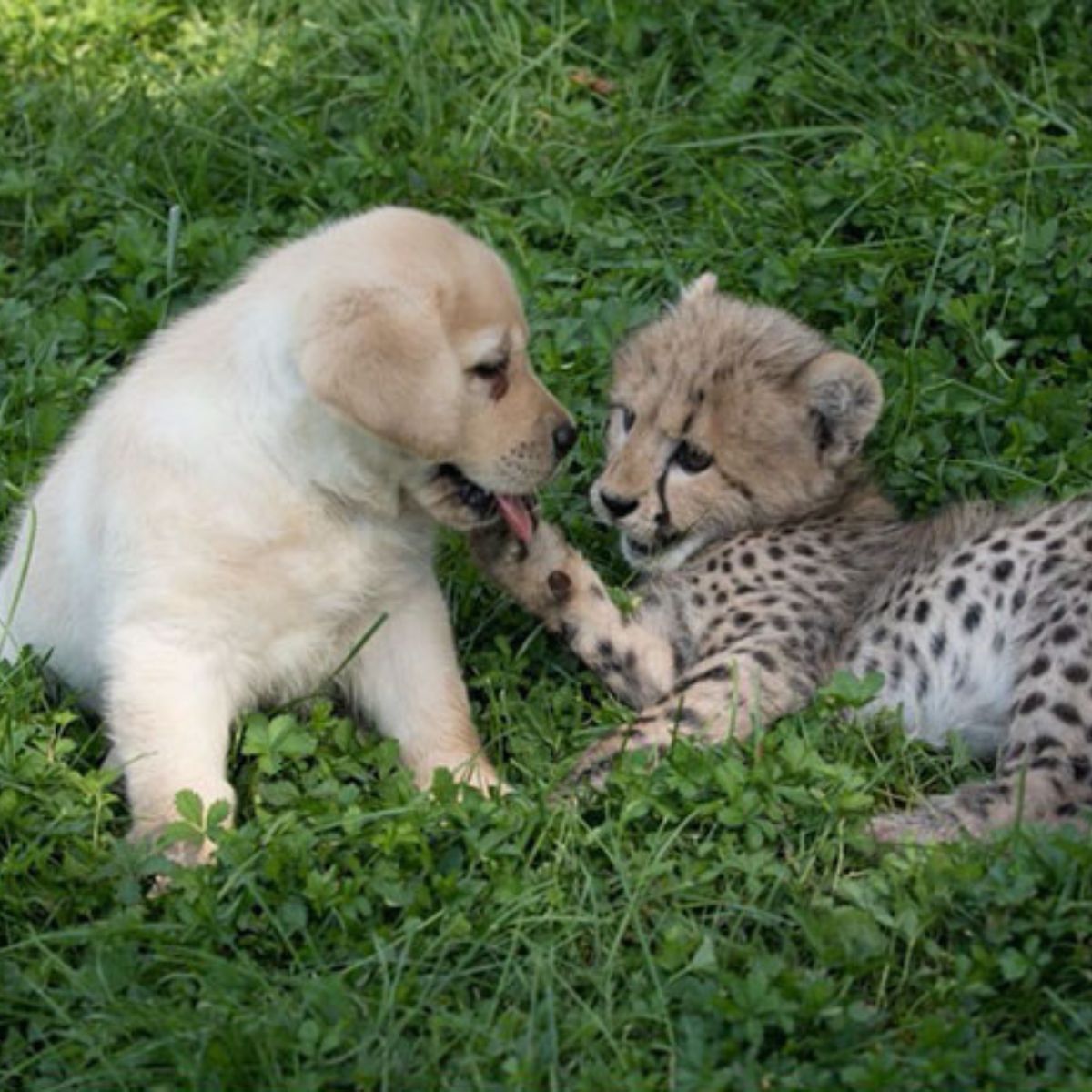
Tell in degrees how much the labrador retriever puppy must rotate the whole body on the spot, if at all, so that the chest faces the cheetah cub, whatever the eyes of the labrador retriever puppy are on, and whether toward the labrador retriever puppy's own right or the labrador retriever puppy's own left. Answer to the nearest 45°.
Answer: approximately 90° to the labrador retriever puppy's own left

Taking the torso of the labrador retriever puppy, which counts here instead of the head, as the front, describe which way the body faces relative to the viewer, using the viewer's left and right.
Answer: facing the viewer and to the right of the viewer
